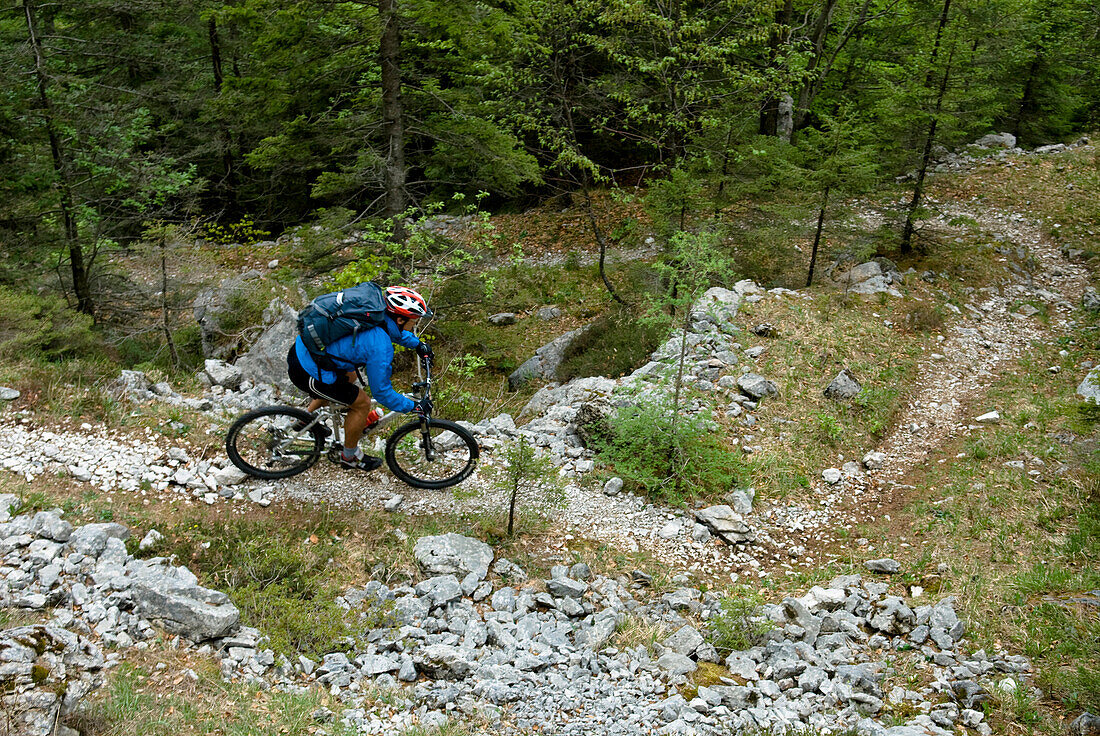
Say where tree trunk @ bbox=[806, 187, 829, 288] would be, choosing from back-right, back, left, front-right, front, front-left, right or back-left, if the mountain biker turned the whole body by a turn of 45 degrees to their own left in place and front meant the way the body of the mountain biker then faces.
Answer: front

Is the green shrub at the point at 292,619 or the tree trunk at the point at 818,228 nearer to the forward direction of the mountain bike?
the tree trunk

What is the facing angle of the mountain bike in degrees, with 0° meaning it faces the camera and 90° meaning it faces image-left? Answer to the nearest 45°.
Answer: approximately 270°

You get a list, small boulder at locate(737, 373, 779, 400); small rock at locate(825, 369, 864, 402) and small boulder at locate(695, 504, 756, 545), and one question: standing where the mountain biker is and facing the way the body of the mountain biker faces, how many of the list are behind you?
0

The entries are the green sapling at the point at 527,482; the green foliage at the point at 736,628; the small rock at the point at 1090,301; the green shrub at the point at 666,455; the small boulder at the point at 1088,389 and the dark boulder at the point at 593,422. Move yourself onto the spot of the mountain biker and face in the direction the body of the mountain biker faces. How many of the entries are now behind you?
0

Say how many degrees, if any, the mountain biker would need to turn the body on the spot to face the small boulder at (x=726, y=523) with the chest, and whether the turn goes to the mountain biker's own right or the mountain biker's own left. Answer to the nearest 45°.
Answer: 0° — they already face it

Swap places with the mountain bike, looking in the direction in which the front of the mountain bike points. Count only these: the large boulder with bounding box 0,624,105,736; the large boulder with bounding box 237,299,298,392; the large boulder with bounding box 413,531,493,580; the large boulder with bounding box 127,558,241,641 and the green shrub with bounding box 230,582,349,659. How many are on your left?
1

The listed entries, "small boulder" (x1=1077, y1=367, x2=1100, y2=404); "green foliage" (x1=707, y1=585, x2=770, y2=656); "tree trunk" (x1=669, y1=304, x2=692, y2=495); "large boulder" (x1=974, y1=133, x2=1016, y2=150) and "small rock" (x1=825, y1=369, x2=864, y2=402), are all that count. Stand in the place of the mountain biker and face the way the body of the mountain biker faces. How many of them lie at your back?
0

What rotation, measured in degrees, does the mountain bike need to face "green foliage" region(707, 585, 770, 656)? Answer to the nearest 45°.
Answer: approximately 45° to its right

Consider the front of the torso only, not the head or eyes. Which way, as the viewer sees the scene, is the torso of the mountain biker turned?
to the viewer's right
